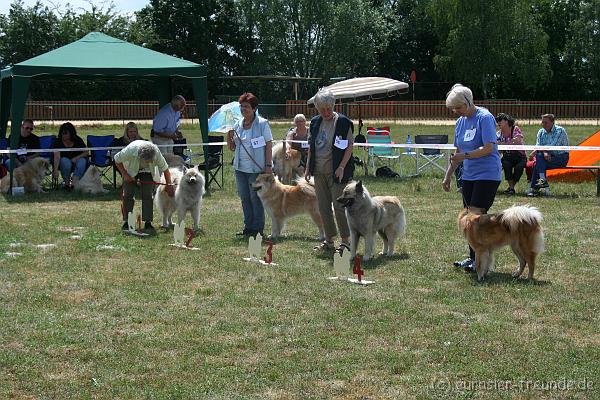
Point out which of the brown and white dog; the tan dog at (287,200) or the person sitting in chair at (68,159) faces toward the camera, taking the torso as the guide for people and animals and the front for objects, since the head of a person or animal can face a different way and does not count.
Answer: the person sitting in chair

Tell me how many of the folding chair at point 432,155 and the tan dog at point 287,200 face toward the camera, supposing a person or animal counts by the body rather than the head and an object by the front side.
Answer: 1

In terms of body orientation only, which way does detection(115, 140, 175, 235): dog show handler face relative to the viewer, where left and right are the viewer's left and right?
facing the viewer

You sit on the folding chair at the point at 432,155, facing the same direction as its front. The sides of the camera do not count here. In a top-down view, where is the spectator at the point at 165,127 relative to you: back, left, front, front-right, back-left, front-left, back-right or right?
front-right

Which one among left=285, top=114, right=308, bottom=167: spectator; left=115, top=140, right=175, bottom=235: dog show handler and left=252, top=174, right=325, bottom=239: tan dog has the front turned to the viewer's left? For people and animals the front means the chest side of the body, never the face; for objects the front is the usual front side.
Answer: the tan dog

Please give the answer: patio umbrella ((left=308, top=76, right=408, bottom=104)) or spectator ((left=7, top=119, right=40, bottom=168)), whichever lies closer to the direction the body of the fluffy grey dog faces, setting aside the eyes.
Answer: the spectator

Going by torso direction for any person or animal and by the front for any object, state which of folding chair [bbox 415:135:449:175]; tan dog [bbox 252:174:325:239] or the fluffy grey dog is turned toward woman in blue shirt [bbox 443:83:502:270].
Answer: the folding chair

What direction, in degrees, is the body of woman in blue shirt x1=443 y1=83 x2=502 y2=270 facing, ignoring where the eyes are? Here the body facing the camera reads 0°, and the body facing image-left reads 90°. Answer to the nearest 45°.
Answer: approximately 45°

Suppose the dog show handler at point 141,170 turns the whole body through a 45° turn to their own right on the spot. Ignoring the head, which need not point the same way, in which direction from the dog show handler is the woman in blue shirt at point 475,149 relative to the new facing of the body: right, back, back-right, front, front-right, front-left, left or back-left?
left

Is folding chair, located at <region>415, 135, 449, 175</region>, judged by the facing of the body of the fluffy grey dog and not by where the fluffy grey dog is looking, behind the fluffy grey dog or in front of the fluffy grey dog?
behind

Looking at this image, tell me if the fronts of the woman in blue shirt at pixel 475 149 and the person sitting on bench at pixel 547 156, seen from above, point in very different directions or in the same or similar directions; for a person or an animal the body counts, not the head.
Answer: same or similar directions

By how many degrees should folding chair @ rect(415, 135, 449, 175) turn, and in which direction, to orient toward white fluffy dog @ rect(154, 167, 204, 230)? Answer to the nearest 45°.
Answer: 0° — it already faces it

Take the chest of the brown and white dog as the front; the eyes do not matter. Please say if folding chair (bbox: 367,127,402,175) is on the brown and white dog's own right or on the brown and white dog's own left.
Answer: on the brown and white dog's own right

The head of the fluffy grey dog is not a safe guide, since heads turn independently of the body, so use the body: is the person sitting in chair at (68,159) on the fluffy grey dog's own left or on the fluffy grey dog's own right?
on the fluffy grey dog's own right

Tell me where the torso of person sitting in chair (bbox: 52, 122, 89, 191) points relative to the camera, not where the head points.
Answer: toward the camera

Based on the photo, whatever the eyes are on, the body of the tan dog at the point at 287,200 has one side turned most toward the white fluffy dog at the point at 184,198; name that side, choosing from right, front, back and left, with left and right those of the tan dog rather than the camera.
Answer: front

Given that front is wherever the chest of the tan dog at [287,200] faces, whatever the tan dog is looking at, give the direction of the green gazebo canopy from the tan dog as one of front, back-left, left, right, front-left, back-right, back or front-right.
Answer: front-right

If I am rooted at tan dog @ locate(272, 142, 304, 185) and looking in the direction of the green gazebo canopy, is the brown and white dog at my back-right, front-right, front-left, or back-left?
back-left

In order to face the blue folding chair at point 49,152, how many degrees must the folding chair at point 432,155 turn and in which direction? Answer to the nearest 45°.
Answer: approximately 45° to its right
